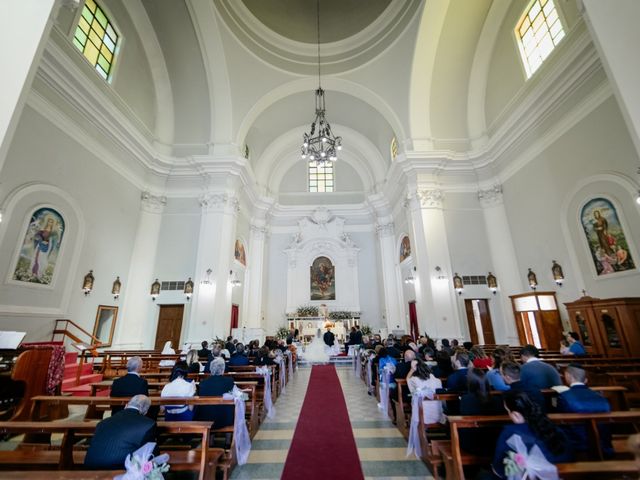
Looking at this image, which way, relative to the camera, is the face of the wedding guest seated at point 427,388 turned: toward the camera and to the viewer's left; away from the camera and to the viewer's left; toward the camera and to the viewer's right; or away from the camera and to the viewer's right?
away from the camera and to the viewer's left

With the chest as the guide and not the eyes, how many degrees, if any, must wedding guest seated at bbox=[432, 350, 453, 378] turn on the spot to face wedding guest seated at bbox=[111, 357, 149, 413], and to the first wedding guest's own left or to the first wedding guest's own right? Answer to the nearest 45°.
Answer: approximately 135° to the first wedding guest's own left

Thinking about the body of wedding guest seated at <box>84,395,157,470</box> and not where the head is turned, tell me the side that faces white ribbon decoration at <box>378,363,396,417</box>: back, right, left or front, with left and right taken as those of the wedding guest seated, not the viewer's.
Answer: front

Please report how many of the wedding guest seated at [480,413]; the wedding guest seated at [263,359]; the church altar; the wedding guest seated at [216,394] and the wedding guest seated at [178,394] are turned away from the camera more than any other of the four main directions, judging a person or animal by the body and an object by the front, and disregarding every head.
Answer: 4

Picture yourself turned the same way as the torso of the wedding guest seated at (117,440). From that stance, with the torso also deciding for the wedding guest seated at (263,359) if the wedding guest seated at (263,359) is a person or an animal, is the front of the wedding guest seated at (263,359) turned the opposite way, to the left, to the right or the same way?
the same way

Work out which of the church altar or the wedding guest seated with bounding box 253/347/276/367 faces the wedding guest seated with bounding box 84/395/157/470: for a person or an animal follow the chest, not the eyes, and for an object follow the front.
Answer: the church altar

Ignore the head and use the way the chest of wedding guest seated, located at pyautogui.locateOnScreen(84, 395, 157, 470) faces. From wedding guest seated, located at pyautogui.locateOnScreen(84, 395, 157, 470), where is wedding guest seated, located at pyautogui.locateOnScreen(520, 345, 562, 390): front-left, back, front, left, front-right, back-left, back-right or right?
front-right

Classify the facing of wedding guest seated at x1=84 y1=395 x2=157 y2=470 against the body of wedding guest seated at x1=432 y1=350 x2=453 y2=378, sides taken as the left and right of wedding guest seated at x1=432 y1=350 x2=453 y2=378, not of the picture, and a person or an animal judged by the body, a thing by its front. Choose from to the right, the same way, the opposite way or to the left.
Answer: the same way

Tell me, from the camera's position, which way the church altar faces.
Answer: facing the viewer

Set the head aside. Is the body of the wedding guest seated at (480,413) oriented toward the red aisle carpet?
no

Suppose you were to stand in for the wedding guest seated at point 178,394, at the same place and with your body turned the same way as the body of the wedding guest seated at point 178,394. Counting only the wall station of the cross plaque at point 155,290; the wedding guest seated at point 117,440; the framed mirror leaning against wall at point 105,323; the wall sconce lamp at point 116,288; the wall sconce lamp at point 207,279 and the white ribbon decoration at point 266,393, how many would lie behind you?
1

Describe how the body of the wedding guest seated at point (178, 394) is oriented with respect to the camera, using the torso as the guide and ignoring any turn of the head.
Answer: away from the camera

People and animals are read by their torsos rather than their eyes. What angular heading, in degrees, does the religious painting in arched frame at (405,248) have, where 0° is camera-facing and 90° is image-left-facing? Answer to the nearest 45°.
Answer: approximately 45°

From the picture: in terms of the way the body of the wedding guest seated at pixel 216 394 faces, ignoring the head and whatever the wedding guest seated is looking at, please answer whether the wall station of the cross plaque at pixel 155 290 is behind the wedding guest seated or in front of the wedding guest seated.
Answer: in front

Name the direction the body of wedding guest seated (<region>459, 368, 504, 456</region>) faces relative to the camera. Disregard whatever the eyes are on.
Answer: away from the camera

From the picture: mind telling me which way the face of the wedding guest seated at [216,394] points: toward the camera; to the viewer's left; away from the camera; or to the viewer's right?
away from the camera

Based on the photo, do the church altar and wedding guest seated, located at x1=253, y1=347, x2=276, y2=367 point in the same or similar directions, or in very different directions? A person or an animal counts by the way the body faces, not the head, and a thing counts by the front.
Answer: very different directions

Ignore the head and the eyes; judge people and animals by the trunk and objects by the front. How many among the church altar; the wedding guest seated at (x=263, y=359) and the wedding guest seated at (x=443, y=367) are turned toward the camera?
1

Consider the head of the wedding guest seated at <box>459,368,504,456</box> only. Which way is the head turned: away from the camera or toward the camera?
away from the camera

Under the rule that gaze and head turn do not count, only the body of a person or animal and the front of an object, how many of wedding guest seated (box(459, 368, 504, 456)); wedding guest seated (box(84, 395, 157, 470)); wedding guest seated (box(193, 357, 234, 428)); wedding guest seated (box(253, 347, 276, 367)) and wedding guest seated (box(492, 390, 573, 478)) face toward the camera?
0

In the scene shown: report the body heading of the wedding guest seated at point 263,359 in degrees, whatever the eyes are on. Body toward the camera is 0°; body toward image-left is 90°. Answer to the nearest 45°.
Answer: approximately 180°

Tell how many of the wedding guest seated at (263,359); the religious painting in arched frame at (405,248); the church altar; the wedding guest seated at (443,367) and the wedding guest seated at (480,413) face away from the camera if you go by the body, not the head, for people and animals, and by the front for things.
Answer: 3

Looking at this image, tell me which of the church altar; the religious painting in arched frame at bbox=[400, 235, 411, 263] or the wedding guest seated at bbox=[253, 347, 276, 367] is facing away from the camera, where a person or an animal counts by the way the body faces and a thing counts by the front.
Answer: the wedding guest seated

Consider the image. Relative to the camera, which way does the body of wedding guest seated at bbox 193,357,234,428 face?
away from the camera
